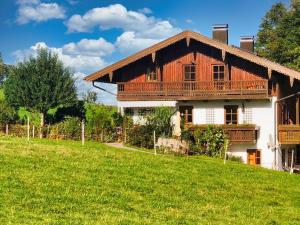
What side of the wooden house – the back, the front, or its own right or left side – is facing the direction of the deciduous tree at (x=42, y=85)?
right

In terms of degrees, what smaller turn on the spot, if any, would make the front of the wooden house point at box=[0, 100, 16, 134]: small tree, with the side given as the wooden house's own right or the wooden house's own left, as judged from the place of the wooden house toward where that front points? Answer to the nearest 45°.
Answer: approximately 90° to the wooden house's own right

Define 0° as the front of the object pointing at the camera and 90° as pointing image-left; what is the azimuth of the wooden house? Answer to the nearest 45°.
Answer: approximately 0°

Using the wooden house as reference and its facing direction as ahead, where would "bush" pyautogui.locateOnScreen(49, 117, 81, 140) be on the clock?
The bush is roughly at 3 o'clock from the wooden house.

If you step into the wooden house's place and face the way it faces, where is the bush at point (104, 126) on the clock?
The bush is roughly at 3 o'clock from the wooden house.

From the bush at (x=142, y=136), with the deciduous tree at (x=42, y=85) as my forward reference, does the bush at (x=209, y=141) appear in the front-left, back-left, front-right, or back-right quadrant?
back-right
